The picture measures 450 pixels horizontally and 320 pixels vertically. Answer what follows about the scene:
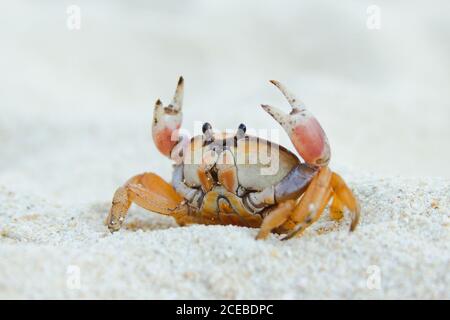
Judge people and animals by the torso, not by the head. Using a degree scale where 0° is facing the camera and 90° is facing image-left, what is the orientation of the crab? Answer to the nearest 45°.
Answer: approximately 45°
